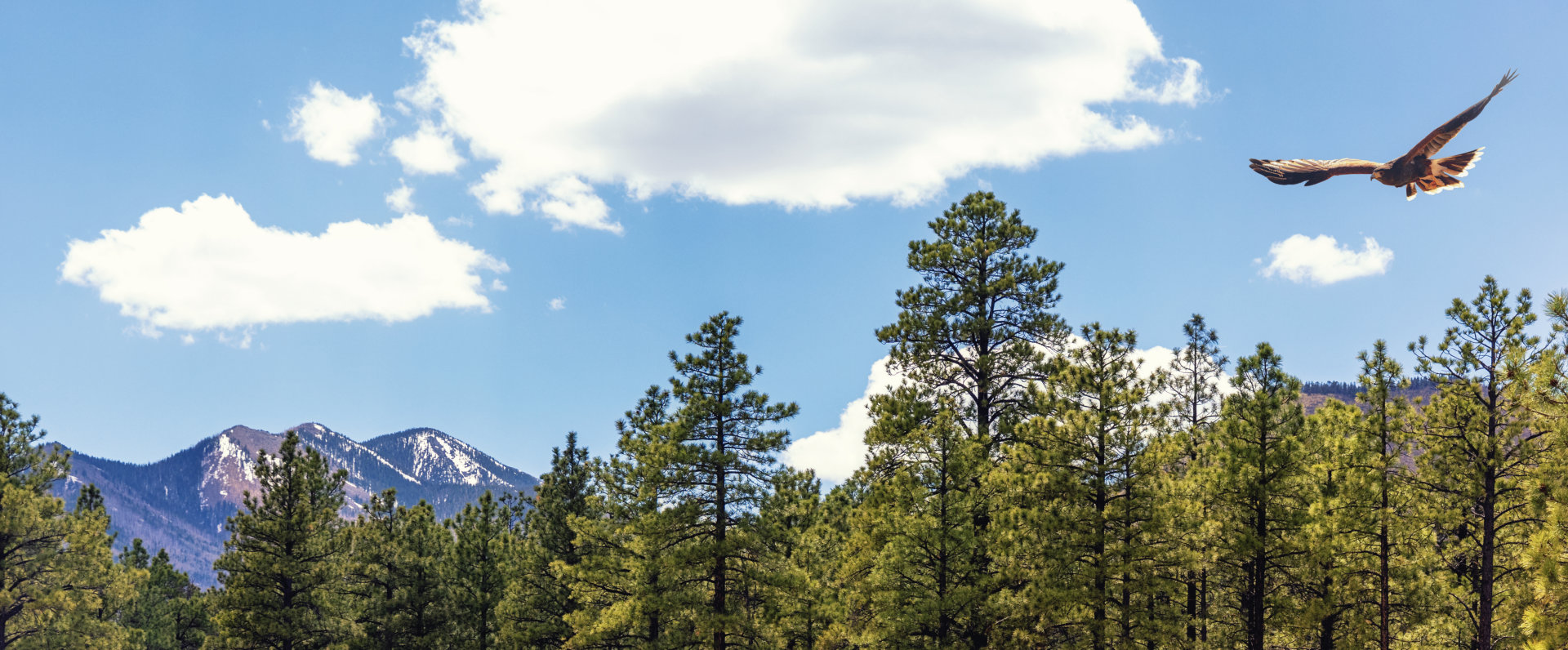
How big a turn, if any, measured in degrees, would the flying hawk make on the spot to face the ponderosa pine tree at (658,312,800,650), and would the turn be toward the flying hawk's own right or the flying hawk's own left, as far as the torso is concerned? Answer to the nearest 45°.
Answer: approximately 45° to the flying hawk's own right

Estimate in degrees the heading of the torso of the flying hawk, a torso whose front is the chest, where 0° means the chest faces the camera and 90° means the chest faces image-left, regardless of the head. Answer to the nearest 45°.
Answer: approximately 45°

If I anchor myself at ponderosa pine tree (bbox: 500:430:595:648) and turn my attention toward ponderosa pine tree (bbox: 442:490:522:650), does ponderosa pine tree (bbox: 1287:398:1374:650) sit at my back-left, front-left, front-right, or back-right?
back-right
